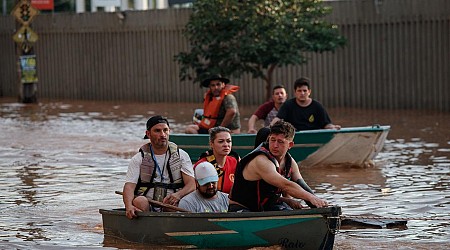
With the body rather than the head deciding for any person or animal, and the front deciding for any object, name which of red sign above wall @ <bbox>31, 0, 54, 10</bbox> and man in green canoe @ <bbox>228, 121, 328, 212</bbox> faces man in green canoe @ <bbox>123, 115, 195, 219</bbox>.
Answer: the red sign above wall

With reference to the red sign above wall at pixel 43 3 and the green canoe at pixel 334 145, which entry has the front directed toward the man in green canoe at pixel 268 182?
the red sign above wall

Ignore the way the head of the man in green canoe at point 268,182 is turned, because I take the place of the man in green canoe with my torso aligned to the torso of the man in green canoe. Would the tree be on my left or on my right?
on my left

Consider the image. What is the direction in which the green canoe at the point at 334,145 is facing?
to the viewer's right

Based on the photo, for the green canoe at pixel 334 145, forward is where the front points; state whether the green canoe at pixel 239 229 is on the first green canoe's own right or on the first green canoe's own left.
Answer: on the first green canoe's own right

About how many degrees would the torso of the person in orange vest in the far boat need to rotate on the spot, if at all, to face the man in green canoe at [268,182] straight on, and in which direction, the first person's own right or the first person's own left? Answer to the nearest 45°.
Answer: approximately 45° to the first person's own left

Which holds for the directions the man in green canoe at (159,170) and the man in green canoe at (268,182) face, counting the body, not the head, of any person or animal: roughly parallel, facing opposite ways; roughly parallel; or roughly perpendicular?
roughly perpendicular
